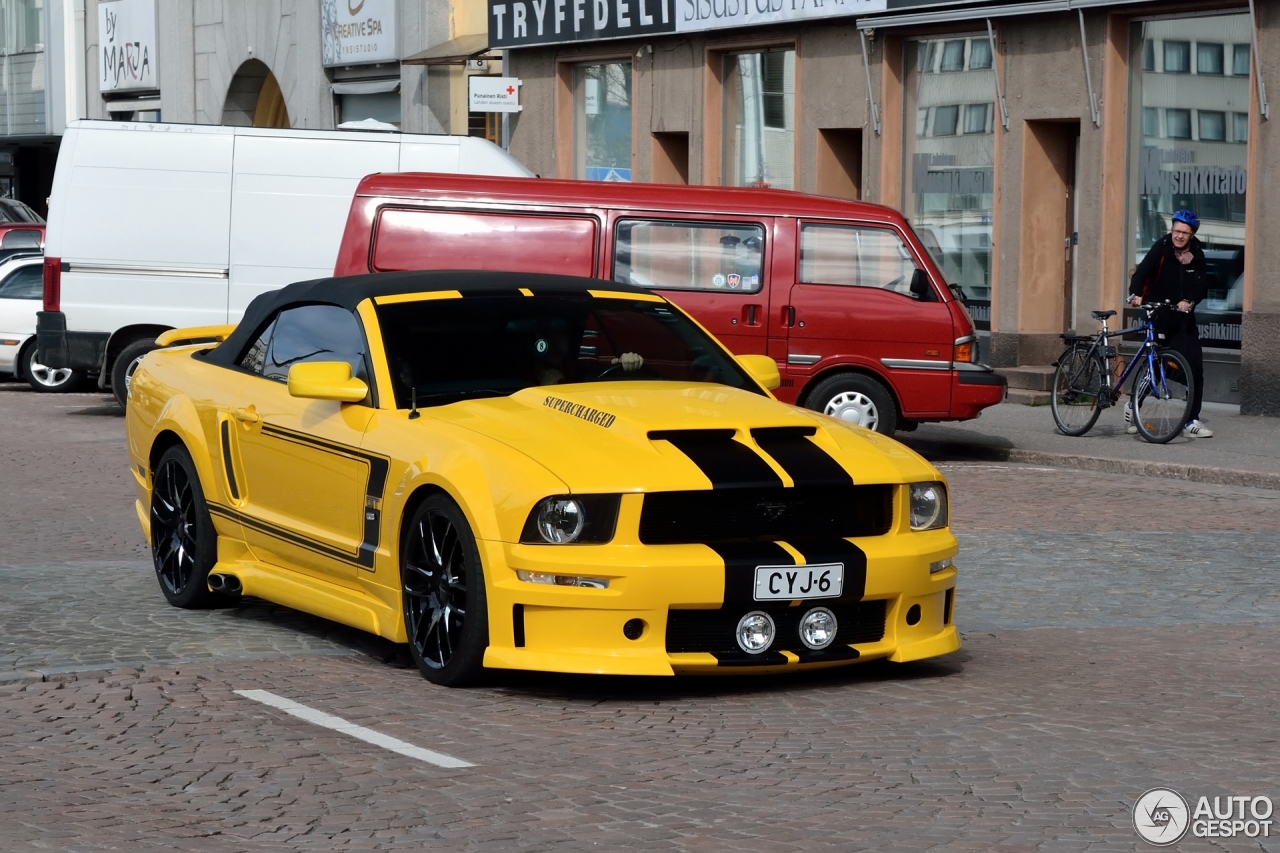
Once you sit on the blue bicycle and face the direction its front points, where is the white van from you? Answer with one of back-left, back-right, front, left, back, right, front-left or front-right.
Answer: back-right

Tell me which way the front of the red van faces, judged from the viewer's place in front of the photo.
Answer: facing to the right of the viewer

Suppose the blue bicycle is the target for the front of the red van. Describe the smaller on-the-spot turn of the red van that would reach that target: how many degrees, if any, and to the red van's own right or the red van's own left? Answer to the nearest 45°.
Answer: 0° — it already faces it

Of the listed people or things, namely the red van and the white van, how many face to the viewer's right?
2

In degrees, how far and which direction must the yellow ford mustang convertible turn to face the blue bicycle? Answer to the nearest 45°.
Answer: approximately 90° to its left

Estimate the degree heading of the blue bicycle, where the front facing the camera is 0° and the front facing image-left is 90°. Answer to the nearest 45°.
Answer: approximately 315°

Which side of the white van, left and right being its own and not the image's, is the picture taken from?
right
